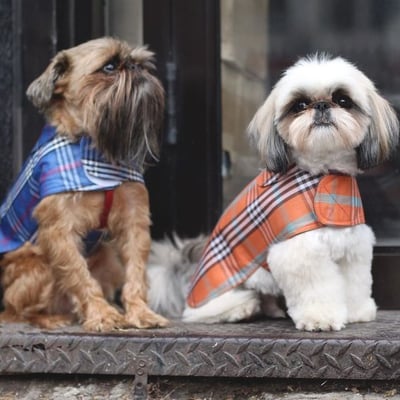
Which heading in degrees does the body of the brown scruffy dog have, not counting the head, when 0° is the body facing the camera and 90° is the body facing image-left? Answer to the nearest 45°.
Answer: approximately 315°

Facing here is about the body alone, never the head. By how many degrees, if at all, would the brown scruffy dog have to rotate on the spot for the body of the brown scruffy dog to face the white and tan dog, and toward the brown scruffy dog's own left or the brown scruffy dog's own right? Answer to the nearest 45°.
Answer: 0° — it already faces it

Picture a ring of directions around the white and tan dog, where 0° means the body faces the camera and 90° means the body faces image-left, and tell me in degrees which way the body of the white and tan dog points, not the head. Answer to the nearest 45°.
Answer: approximately 315°

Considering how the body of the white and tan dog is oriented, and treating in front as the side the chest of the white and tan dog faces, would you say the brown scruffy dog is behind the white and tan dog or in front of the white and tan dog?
behind
